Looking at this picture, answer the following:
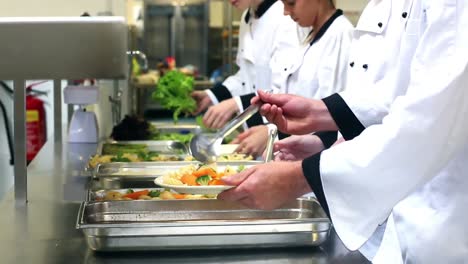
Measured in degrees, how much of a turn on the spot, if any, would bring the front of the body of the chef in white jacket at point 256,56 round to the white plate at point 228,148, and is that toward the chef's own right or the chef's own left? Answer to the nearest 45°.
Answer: approximately 45° to the chef's own left

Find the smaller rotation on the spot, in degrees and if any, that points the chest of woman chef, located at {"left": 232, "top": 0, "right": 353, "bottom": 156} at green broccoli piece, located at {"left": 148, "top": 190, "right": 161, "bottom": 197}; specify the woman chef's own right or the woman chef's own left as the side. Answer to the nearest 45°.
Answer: approximately 45° to the woman chef's own left

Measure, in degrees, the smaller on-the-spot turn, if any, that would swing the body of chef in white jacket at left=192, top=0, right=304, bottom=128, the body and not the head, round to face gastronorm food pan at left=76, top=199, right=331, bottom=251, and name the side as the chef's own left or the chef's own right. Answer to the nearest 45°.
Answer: approximately 45° to the chef's own left

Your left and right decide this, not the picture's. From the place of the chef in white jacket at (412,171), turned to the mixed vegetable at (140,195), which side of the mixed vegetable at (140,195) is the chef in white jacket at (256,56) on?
right

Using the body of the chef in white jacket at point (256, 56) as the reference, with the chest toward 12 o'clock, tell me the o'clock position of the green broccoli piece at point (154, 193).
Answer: The green broccoli piece is roughly at 11 o'clock from the chef in white jacket.

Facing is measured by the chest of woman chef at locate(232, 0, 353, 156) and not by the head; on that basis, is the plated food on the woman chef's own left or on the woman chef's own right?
on the woman chef's own left

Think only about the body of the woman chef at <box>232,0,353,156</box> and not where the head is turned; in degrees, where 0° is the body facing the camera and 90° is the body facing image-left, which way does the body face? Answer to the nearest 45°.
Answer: approximately 90°

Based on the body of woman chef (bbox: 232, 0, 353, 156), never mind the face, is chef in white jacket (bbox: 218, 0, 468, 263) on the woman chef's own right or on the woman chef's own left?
on the woman chef's own left

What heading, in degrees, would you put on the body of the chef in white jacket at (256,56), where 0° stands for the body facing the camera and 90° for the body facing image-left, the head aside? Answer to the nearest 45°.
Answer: approximately 45°
